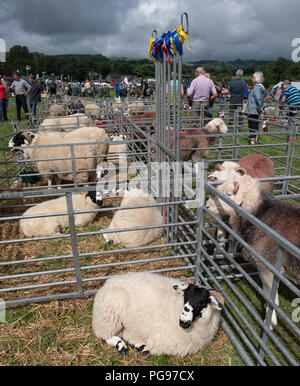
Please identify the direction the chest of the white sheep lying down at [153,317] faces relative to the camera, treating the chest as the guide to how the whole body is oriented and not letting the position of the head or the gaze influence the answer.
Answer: to the viewer's right

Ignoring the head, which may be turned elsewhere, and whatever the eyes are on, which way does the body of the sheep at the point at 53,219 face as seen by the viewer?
to the viewer's right

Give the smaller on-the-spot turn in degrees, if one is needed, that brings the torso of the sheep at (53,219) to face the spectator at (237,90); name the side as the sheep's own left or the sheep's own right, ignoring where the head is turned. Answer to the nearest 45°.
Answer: approximately 45° to the sheep's own left

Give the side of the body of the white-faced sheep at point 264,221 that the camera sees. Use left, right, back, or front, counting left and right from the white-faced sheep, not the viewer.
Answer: left

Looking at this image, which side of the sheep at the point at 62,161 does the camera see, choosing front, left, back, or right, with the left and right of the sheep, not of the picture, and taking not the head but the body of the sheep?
left

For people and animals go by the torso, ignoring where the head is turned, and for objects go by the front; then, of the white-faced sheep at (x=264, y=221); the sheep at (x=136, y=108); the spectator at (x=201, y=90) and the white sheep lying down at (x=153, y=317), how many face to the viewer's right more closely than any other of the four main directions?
1

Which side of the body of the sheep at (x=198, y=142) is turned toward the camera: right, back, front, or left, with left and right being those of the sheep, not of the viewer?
right

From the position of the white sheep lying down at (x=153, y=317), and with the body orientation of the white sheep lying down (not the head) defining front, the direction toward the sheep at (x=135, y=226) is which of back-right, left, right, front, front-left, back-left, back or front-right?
left

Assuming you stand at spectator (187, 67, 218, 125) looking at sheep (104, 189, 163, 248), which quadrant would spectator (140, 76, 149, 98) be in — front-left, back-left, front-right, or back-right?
back-right
